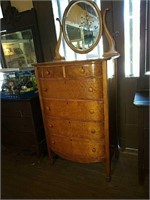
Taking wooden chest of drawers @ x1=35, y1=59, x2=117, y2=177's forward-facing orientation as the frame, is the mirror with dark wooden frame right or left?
on its right

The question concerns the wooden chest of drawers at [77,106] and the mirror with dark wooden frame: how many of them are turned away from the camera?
0

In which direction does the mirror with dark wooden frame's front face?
toward the camera

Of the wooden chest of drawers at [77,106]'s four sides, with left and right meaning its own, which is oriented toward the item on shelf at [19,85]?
right

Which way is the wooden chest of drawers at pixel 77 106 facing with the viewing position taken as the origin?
facing the viewer and to the left of the viewer
